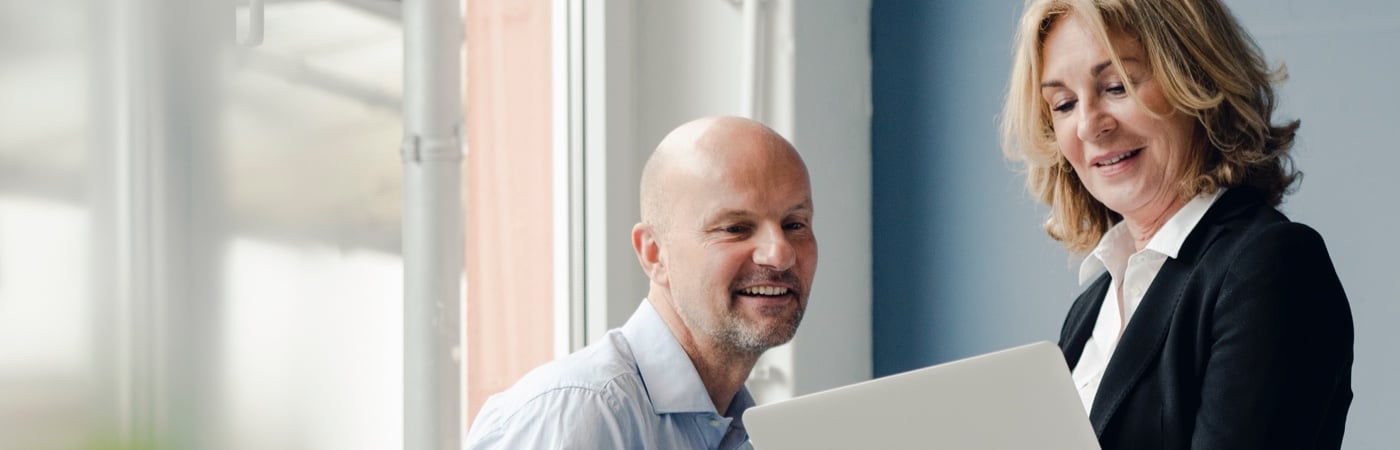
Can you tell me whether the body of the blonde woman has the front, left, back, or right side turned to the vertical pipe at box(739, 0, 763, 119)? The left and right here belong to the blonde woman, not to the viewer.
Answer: right

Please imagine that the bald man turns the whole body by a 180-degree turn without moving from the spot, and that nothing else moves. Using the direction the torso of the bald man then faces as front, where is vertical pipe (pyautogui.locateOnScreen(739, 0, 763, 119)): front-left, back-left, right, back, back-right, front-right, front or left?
front-right

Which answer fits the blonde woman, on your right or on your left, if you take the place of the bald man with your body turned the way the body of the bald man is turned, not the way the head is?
on your left

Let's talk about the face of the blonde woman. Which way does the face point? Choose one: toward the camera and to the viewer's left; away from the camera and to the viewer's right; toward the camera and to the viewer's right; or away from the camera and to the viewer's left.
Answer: toward the camera and to the viewer's left

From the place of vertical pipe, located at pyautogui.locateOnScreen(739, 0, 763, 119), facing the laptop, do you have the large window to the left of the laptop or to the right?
right

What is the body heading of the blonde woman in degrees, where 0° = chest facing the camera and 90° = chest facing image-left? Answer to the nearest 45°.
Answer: approximately 45°

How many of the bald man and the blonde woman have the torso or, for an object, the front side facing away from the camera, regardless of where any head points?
0

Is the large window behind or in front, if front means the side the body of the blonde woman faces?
in front

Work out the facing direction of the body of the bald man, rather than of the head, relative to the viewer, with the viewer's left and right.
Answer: facing the viewer and to the right of the viewer
